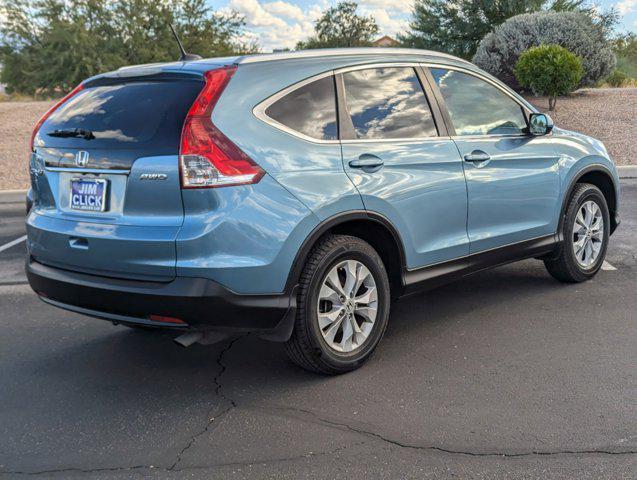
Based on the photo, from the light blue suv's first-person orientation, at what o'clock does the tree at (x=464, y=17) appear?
The tree is roughly at 11 o'clock from the light blue suv.

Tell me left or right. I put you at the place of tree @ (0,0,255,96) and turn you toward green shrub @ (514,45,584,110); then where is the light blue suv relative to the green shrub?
right

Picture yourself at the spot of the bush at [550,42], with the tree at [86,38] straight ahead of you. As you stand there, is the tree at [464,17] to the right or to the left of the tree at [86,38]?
right

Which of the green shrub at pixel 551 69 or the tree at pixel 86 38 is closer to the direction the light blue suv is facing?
the green shrub

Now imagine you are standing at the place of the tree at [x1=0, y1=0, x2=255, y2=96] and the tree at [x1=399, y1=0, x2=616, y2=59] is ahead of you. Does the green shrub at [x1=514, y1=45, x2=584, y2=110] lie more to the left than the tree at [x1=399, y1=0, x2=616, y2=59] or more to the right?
right

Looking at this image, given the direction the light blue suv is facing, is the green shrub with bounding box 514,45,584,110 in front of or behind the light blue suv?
in front

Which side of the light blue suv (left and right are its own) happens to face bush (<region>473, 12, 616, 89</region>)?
front

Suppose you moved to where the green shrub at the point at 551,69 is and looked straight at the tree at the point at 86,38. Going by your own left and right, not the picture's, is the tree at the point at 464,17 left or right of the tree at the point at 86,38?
right

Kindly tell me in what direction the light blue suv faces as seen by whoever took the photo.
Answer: facing away from the viewer and to the right of the viewer

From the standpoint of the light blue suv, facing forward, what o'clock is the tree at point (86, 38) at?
The tree is roughly at 10 o'clock from the light blue suv.
